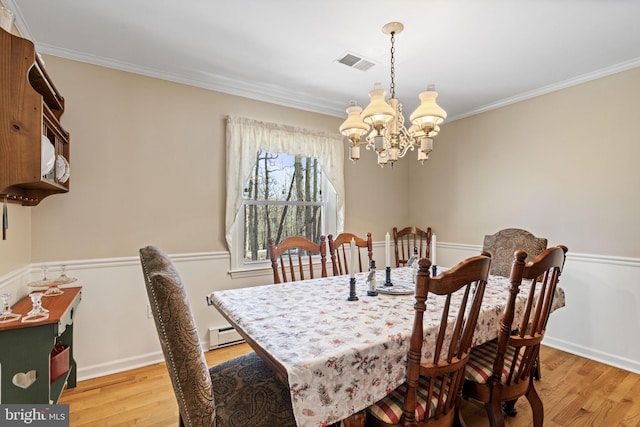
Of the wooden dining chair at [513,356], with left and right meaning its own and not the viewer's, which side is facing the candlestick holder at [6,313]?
left

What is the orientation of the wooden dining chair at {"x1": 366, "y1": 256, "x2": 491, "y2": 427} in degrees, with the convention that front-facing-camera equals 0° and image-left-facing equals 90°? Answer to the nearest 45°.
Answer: approximately 135°

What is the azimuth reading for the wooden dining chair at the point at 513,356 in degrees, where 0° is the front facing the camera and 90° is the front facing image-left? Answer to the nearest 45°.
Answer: approximately 135°

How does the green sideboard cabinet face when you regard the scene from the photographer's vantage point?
facing to the right of the viewer

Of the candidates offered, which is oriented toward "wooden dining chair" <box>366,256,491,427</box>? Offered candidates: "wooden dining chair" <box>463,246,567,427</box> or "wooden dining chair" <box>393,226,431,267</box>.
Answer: "wooden dining chair" <box>393,226,431,267</box>

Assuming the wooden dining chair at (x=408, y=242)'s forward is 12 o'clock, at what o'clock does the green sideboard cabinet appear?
The green sideboard cabinet is roughly at 1 o'clock from the wooden dining chair.

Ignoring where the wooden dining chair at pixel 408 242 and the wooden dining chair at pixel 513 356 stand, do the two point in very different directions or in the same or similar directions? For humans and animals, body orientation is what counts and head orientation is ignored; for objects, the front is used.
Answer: very different directions

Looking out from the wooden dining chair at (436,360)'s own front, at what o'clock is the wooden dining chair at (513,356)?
the wooden dining chair at (513,356) is roughly at 3 o'clock from the wooden dining chair at (436,360).
